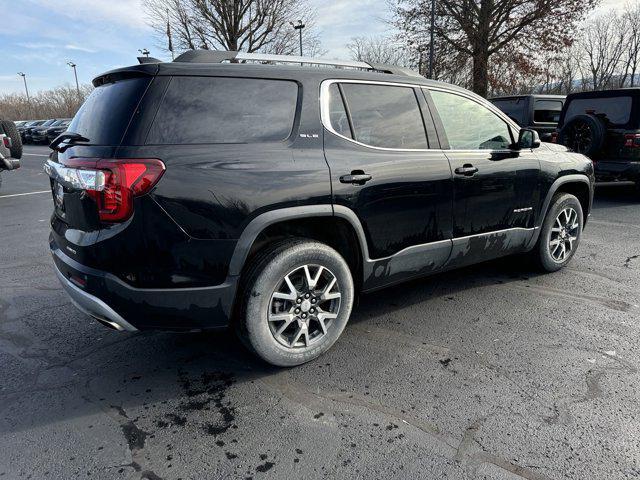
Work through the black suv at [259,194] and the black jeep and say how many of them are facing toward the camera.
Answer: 0

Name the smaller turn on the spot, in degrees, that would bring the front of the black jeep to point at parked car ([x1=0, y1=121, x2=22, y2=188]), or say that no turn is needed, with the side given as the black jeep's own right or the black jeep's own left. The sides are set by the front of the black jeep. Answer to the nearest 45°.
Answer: approximately 135° to the black jeep's own left

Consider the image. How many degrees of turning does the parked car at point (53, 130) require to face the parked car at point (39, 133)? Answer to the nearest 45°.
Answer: approximately 90° to its right

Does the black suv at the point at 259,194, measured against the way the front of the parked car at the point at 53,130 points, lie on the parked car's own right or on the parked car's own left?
on the parked car's own left

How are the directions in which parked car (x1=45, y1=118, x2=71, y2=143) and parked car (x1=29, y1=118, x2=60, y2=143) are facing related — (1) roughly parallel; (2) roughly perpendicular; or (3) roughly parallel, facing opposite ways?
roughly parallel

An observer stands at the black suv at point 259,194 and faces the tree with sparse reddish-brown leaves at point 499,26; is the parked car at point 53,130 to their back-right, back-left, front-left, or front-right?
front-left

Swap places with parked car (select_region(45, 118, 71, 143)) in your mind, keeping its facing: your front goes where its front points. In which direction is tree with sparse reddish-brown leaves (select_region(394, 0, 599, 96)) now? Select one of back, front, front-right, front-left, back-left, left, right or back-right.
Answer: left

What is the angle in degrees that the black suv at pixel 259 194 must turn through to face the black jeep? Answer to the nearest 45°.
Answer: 0° — it already faces it

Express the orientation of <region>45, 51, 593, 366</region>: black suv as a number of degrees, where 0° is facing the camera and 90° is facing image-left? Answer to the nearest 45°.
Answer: approximately 225°

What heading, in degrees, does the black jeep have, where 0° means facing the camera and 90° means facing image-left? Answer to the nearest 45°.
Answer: approximately 225°

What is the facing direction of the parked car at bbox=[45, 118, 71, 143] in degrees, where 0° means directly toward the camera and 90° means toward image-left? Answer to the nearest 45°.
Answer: approximately 45°

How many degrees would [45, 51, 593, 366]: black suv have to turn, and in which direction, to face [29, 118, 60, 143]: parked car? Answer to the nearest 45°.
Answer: approximately 90° to its left

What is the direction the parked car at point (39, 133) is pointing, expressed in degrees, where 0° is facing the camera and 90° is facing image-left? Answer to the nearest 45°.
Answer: approximately 45°

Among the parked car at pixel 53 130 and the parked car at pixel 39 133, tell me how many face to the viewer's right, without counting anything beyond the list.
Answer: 0
